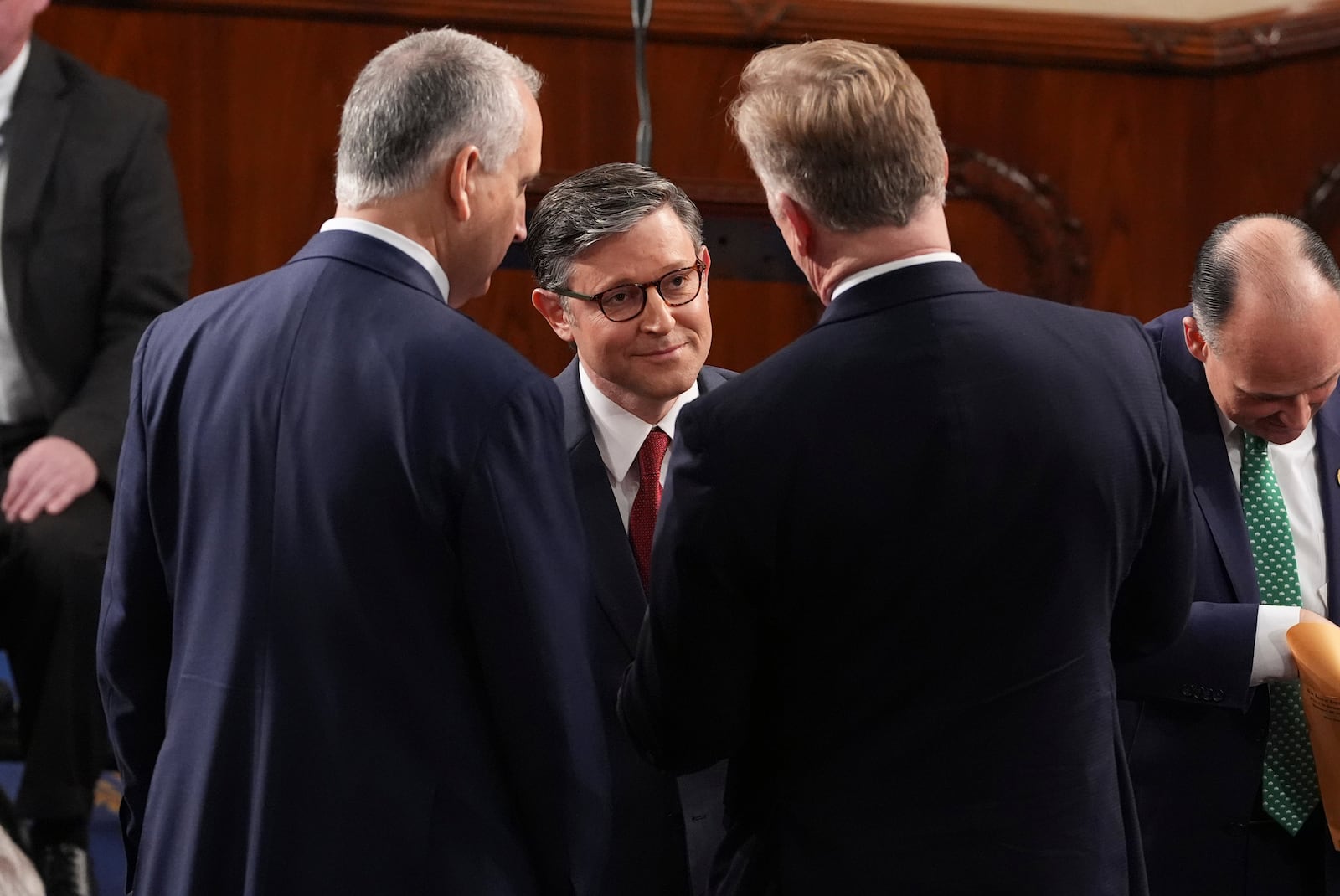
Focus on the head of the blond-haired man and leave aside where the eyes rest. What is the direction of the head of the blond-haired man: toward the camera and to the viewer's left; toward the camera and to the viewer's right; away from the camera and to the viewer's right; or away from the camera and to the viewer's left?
away from the camera and to the viewer's left

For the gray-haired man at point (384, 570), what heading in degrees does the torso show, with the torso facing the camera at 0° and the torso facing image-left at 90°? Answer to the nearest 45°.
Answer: approximately 225°

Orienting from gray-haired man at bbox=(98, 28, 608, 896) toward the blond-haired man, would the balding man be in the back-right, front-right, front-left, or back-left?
front-left

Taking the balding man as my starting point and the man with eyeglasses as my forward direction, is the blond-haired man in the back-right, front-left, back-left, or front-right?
front-left

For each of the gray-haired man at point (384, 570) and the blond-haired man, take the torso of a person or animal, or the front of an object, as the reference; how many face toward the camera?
0

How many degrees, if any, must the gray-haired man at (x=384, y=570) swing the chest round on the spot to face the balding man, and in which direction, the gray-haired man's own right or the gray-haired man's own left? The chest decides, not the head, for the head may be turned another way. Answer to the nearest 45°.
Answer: approximately 45° to the gray-haired man's own right

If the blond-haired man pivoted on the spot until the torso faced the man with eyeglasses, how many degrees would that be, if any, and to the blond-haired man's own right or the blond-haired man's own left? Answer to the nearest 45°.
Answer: approximately 45° to the blond-haired man's own left

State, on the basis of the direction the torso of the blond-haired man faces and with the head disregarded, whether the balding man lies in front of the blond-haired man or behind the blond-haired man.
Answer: in front

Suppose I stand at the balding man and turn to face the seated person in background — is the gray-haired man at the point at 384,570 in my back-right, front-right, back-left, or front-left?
front-left

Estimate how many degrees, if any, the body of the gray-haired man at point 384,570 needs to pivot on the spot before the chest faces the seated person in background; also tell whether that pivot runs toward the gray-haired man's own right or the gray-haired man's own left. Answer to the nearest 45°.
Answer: approximately 45° to the gray-haired man's own left

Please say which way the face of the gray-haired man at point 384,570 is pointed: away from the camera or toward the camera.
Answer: away from the camera

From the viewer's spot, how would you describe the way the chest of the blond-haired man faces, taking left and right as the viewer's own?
facing away from the viewer
